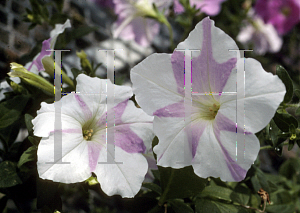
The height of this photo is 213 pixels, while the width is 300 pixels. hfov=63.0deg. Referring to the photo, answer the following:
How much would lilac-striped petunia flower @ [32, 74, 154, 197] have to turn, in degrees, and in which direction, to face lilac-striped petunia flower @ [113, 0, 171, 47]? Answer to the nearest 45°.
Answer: approximately 180°

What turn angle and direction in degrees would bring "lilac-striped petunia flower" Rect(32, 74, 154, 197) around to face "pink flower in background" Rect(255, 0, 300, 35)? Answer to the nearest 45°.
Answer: approximately 135° to its left

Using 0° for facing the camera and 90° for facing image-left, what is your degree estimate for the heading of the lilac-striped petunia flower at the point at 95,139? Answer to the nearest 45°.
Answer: approximately 0°

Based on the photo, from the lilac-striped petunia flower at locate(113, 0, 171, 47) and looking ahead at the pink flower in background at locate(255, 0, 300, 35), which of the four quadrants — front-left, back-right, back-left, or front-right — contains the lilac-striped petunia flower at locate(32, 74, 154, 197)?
back-right

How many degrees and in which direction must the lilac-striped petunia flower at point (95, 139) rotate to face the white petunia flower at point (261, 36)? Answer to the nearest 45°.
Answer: approximately 135° to its left

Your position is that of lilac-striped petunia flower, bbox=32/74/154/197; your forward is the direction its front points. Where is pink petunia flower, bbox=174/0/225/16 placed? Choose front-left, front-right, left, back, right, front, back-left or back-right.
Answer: back-left
